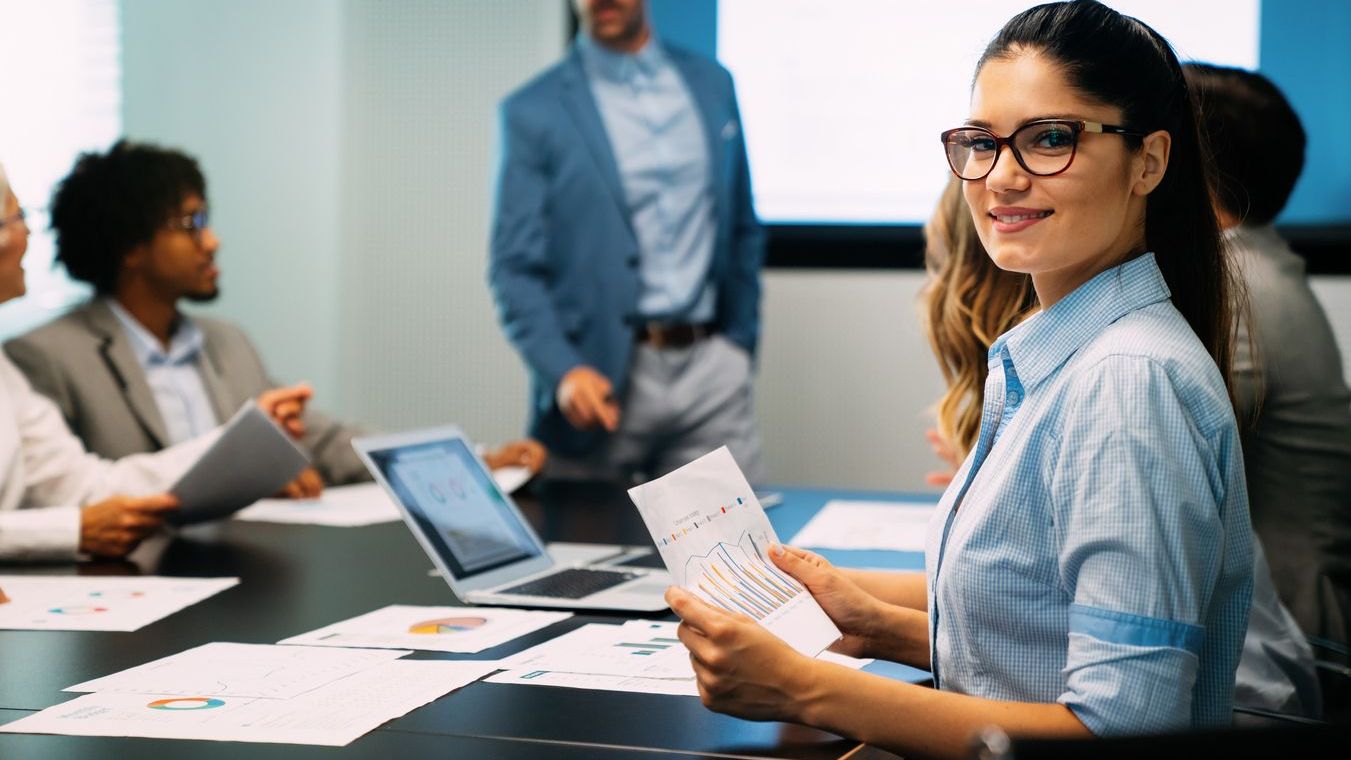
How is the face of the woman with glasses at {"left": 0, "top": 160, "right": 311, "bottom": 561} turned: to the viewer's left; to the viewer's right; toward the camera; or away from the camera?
to the viewer's right

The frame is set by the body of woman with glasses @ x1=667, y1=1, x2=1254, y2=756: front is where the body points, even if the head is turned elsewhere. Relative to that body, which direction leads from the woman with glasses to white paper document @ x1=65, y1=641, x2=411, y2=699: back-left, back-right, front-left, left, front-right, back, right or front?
front

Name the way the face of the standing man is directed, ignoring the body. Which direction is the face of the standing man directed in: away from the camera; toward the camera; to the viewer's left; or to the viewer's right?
toward the camera

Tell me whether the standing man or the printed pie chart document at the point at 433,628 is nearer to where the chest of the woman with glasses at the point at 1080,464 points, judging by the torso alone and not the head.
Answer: the printed pie chart document

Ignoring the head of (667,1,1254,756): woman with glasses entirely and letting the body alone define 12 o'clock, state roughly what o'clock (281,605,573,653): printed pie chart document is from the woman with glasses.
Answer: The printed pie chart document is roughly at 1 o'clock from the woman with glasses.

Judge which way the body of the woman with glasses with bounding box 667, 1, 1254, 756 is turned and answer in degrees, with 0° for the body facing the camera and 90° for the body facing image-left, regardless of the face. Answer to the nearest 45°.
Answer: approximately 90°

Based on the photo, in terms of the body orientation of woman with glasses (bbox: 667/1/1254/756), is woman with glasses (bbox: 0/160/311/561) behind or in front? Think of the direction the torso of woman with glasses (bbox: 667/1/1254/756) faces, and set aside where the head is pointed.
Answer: in front

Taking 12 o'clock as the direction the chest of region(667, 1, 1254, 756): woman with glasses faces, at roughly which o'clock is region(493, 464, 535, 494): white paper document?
The white paper document is roughly at 2 o'clock from the woman with glasses.

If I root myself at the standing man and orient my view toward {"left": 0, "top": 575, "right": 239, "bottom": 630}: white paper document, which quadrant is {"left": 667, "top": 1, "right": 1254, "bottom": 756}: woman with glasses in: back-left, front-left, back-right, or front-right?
front-left

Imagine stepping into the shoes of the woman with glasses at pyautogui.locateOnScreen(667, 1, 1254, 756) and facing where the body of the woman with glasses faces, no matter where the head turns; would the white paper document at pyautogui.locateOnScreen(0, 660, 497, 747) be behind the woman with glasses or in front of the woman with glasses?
in front
